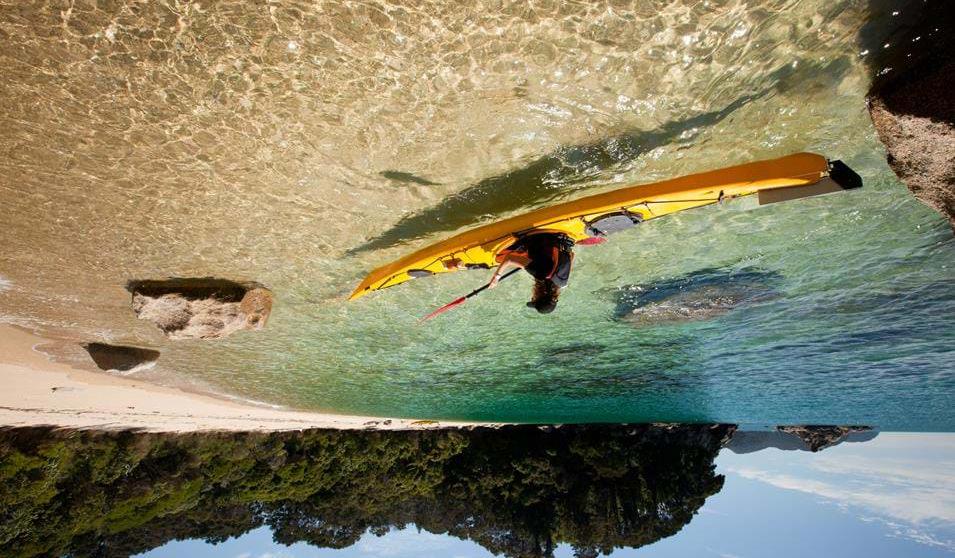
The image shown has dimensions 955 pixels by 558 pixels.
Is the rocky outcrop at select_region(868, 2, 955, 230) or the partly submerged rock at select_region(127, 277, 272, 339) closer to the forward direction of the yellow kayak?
the partly submerged rock

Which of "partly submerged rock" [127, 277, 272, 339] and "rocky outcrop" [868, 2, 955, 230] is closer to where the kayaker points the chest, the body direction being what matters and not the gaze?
the partly submerged rock

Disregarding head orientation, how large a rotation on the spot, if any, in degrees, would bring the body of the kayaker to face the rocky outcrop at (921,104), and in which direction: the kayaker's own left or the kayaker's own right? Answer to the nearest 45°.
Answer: approximately 180°

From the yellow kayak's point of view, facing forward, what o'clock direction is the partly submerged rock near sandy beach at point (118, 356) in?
The partly submerged rock near sandy beach is roughly at 11 o'clock from the yellow kayak.

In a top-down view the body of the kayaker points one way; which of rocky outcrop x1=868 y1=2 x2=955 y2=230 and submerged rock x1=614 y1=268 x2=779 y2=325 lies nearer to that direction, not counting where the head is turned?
the submerged rock

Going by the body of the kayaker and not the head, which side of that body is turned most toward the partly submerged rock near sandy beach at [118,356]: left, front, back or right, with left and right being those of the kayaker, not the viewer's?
front

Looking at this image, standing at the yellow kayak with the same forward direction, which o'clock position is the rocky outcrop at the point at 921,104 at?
The rocky outcrop is roughly at 5 o'clock from the yellow kayak.

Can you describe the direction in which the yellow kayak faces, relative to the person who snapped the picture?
facing away from the viewer and to the left of the viewer

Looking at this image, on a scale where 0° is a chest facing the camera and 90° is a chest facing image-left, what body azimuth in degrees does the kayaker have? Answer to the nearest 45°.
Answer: approximately 135°
